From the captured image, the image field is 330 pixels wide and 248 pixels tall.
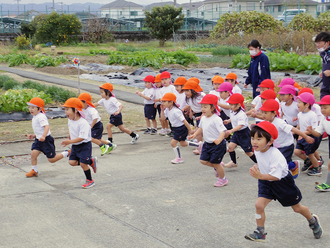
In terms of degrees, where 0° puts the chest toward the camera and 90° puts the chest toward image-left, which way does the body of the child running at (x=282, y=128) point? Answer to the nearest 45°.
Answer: approximately 90°

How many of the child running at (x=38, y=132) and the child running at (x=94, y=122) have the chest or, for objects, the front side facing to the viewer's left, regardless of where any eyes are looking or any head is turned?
2

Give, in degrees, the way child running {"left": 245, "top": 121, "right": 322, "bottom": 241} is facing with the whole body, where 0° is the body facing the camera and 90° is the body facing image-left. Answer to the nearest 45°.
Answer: approximately 45°

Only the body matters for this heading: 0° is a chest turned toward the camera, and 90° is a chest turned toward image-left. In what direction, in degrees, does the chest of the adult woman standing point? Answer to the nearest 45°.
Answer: approximately 45°

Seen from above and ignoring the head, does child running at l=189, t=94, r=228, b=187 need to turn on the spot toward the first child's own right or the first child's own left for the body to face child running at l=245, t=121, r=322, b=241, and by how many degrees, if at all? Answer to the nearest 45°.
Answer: approximately 45° to the first child's own left

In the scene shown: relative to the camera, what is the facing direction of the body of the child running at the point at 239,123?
to the viewer's left

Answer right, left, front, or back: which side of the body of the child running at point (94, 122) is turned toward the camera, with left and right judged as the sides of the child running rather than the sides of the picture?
left

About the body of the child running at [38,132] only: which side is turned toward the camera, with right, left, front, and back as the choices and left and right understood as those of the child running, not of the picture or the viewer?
left
